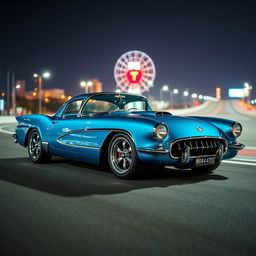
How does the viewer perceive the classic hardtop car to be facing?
facing the viewer and to the right of the viewer
